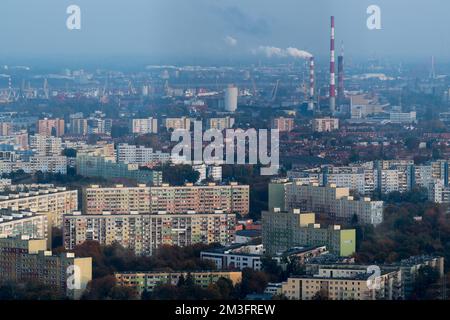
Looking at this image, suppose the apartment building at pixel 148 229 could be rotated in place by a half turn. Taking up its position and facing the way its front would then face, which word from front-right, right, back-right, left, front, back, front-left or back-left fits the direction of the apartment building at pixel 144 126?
front

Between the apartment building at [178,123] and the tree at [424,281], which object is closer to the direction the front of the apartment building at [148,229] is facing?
the tree

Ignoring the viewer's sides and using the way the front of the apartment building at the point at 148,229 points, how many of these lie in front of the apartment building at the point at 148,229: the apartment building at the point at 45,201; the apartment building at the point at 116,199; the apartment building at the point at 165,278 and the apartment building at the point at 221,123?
1

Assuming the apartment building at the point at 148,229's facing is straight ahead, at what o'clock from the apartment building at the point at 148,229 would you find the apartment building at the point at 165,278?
the apartment building at the point at 165,278 is roughly at 12 o'clock from the apartment building at the point at 148,229.

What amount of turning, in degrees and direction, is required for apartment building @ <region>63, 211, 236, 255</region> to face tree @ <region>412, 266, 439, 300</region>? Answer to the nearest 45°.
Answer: approximately 45° to its left

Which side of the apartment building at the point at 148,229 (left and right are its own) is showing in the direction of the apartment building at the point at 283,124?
back

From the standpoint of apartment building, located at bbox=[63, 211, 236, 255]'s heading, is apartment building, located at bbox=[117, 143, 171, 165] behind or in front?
behind

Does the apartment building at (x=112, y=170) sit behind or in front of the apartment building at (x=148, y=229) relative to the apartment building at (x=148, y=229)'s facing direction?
behind

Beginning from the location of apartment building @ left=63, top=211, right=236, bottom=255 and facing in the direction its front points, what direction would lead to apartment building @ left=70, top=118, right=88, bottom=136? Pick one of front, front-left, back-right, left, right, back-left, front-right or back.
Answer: back

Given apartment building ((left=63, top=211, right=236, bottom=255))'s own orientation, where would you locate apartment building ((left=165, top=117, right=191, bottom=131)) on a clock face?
apartment building ((left=165, top=117, right=191, bottom=131)) is roughly at 6 o'clock from apartment building ((left=63, top=211, right=236, bottom=255)).

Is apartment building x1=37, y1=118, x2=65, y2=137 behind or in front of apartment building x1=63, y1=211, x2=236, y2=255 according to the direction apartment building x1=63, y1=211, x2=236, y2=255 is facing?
behind

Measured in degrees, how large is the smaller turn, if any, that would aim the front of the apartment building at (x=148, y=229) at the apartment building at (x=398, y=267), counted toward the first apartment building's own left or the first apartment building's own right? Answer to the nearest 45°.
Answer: approximately 45° to the first apartment building's own left

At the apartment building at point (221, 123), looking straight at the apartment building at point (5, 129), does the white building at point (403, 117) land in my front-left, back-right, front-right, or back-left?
back-right
